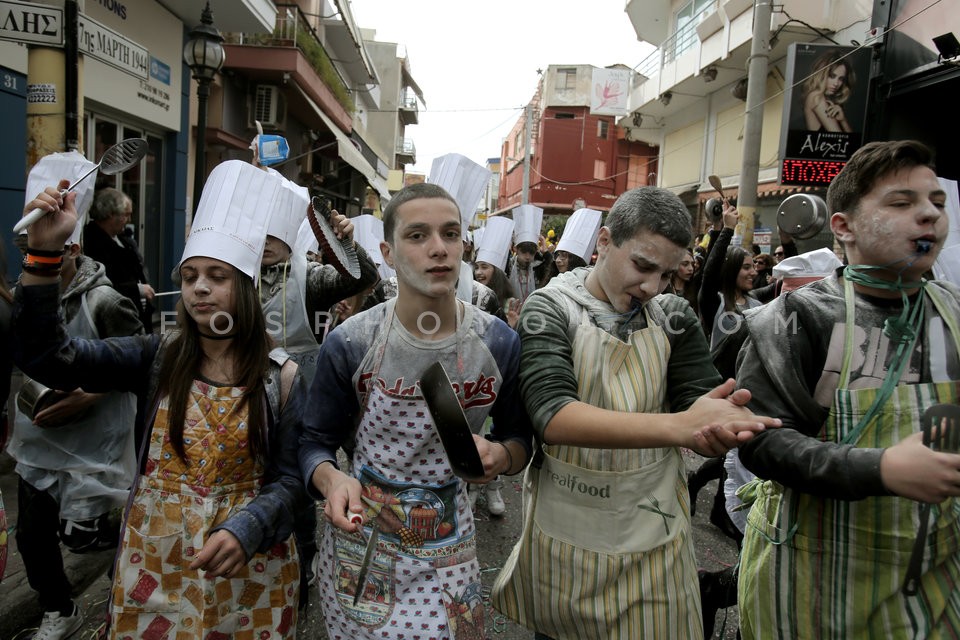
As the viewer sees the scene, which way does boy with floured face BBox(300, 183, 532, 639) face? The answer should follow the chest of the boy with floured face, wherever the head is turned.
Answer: toward the camera

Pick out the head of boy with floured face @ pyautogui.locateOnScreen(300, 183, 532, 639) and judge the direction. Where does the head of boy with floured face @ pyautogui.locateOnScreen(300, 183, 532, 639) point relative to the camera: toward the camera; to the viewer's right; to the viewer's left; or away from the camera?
toward the camera

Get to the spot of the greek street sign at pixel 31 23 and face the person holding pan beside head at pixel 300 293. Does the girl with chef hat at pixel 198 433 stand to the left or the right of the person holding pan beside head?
right

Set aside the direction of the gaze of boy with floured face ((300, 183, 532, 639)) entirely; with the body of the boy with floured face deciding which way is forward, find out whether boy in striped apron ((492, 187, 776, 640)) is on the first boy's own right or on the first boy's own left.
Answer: on the first boy's own left

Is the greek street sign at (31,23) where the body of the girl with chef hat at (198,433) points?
no

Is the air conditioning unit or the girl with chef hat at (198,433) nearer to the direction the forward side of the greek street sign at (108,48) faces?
the girl with chef hat

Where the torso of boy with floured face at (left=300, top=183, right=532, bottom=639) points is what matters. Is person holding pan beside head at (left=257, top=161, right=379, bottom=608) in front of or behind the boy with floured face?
behind

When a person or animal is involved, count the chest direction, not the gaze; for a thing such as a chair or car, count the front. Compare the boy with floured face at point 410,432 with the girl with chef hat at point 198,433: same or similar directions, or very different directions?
same or similar directions

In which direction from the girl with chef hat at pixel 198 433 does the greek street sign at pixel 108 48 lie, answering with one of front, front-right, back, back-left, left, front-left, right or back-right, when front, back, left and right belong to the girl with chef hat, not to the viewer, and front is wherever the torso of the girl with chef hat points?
back

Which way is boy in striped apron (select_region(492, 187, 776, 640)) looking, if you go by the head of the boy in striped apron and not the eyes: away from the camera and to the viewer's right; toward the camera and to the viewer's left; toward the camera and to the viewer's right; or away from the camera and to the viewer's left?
toward the camera and to the viewer's right

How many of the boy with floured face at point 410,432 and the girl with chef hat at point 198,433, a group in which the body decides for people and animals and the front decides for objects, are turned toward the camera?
2

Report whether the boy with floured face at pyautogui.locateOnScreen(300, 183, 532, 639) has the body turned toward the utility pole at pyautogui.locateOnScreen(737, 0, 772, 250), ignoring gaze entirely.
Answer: no
